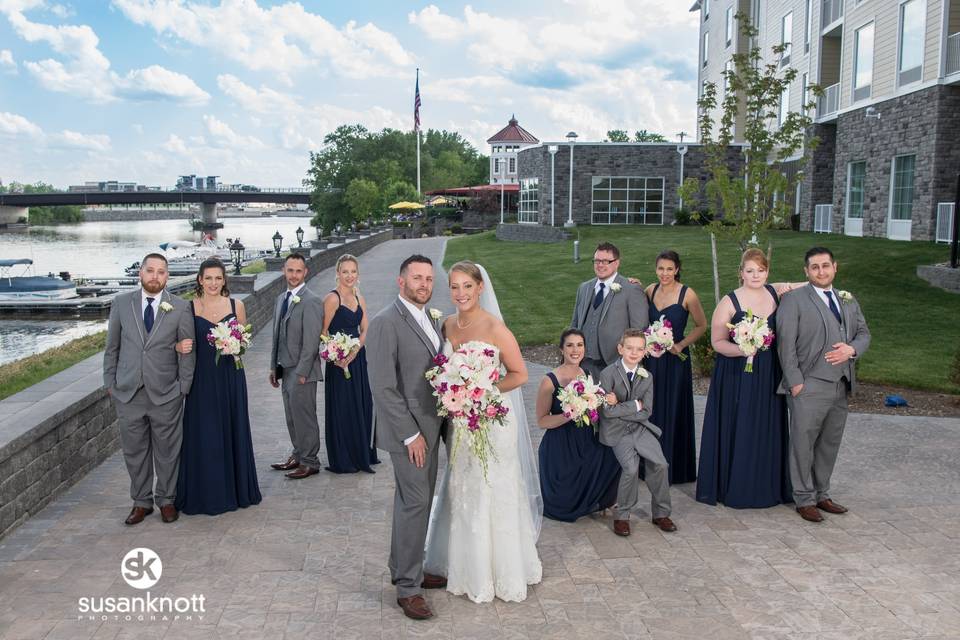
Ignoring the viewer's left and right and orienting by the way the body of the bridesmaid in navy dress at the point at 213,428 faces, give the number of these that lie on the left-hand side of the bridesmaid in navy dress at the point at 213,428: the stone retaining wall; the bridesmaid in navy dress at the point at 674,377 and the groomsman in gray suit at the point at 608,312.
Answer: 2

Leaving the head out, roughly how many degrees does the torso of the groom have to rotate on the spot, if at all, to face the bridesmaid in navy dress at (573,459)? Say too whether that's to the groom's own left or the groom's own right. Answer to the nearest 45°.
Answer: approximately 90° to the groom's own left

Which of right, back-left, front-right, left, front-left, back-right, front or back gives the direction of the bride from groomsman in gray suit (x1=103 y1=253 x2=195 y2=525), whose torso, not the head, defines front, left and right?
front-left

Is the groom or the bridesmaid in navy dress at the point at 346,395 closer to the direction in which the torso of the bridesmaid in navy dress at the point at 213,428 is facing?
the groom

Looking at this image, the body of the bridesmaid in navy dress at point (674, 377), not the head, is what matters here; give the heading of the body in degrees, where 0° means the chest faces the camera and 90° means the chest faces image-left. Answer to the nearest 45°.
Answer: approximately 45°

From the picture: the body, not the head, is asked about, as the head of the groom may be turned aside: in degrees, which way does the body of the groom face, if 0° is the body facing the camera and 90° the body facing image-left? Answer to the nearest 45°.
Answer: approximately 315°

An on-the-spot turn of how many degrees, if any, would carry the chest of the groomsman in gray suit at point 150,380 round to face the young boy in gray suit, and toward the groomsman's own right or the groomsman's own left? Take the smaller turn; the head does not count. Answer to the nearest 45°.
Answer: approximately 45° to the groomsman's own left

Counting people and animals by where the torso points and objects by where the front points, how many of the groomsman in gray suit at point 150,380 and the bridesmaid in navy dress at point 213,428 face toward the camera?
2

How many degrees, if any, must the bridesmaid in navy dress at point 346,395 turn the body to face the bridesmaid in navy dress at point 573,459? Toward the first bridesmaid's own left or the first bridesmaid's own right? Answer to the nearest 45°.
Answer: approximately 45° to the first bridesmaid's own left
